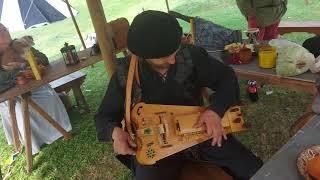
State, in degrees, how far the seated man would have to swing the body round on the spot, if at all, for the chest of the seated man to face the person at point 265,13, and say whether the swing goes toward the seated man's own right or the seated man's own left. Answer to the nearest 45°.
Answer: approximately 135° to the seated man's own left

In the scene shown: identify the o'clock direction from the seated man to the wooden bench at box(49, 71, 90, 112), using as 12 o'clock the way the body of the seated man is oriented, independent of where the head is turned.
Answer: The wooden bench is roughly at 5 o'clock from the seated man.

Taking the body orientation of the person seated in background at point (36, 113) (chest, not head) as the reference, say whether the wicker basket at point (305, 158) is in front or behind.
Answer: in front

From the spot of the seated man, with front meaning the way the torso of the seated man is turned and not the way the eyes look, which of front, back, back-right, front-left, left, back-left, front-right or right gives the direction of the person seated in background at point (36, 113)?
back-right

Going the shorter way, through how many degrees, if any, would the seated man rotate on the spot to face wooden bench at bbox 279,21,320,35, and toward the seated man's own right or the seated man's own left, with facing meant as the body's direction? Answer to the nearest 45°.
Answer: approximately 135° to the seated man's own left

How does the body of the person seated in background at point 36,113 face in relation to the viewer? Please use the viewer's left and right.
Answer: facing the viewer and to the right of the viewer

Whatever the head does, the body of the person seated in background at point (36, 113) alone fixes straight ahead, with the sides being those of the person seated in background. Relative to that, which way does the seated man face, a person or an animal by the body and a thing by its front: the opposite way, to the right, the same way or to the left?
to the right

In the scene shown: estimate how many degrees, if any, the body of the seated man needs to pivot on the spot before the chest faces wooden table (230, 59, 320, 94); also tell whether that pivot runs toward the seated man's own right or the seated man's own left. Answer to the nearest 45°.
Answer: approximately 135° to the seated man's own left

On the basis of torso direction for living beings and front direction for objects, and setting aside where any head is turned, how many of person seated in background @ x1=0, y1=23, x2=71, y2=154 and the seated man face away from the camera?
0

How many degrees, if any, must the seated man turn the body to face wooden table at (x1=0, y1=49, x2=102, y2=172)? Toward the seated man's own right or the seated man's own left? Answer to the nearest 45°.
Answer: approximately 135° to the seated man's own right

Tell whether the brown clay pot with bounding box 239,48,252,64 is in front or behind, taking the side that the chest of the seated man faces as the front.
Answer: behind

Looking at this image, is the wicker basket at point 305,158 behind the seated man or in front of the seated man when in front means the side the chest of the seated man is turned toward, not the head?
in front
